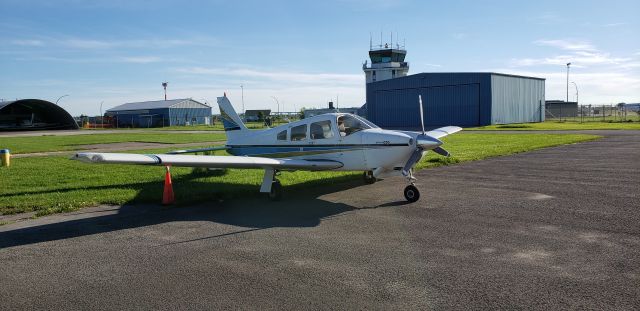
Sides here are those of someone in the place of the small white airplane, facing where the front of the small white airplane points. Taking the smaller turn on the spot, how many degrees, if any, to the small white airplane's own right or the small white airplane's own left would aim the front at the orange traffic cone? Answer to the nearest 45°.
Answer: approximately 135° to the small white airplane's own right

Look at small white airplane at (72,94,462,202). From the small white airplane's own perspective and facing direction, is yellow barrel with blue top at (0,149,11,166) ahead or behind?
behind

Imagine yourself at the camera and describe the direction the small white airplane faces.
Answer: facing the viewer and to the right of the viewer

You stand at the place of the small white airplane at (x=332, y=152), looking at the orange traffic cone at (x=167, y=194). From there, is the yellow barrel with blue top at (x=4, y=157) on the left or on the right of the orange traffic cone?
right
